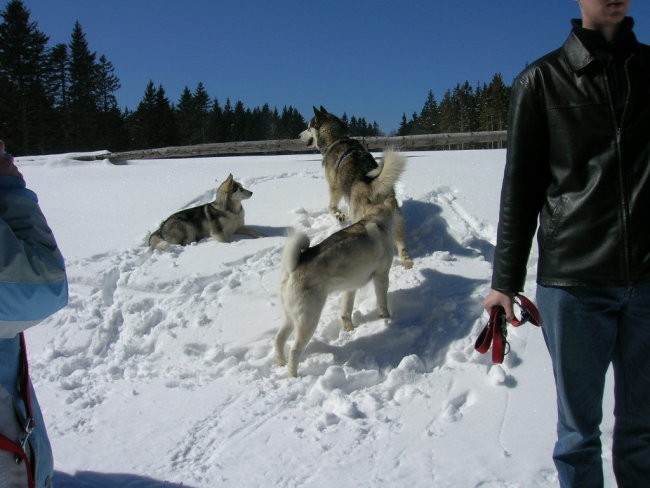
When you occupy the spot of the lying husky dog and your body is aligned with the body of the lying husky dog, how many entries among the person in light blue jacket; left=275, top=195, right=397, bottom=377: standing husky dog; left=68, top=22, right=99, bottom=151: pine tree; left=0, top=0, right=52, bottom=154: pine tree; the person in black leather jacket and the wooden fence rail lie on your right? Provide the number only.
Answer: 3

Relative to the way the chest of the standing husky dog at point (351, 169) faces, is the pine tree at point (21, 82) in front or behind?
in front

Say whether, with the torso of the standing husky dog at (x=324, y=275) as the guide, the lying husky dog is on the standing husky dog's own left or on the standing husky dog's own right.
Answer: on the standing husky dog's own left

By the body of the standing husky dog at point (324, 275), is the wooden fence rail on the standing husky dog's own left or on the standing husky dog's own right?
on the standing husky dog's own left

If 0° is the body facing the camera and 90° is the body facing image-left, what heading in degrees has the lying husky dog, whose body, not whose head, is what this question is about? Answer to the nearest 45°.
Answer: approximately 270°

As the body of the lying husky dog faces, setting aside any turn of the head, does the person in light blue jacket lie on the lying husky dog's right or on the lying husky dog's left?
on the lying husky dog's right

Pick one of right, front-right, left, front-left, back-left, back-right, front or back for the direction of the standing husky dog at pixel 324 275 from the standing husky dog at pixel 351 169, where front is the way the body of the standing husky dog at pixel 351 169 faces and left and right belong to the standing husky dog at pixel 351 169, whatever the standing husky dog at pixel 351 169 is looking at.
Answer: back-left

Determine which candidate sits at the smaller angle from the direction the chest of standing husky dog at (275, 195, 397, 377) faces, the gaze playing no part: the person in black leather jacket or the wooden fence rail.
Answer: the wooden fence rail

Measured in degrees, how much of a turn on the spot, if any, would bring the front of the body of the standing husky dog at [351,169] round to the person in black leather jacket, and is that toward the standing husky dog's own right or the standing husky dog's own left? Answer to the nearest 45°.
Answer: approximately 135° to the standing husky dog's own left

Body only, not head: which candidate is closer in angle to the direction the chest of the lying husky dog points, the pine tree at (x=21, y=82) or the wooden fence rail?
the wooden fence rail

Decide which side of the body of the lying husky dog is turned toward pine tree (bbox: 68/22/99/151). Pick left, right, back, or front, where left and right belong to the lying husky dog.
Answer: left

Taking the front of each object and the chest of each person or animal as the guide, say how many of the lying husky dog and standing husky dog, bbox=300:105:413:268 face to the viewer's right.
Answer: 1

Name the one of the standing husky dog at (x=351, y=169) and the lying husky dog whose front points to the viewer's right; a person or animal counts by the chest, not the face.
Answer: the lying husky dog

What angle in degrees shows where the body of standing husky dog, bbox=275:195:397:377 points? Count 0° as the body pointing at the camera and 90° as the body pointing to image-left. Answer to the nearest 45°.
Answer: approximately 225°

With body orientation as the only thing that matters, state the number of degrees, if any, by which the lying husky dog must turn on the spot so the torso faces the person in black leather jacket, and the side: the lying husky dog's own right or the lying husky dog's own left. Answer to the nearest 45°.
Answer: approximately 90° to the lying husky dog's own right

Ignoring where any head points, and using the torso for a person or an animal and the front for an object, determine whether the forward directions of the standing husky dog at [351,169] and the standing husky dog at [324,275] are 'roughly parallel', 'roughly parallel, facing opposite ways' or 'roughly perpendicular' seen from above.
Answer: roughly perpendicular
